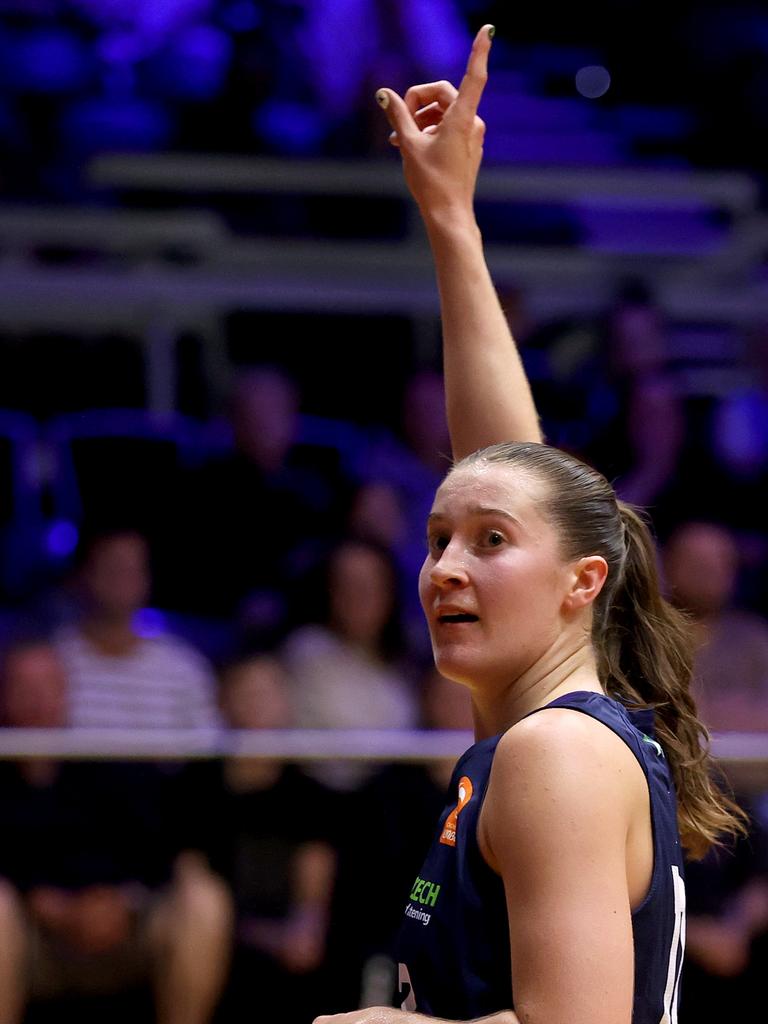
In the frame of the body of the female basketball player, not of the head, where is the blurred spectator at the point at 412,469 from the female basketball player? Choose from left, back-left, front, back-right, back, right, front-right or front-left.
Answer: right

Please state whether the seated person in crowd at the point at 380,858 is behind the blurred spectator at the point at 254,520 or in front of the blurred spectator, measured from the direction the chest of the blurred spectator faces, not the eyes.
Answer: in front

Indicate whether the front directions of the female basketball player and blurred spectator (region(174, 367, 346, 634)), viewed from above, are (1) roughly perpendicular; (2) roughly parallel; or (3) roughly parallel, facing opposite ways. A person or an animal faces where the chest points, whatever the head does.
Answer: roughly perpendicular

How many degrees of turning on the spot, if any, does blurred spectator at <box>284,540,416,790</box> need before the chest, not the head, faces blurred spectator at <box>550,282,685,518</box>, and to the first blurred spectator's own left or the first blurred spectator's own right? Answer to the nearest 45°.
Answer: approximately 135° to the first blurred spectator's own left

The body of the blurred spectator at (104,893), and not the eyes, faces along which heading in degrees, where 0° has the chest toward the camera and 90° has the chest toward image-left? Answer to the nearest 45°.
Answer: approximately 0°

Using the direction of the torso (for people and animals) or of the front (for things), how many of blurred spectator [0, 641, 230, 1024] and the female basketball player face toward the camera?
1

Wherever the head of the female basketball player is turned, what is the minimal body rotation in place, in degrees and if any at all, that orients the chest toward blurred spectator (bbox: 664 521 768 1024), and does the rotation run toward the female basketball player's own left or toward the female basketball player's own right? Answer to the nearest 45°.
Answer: approximately 90° to the female basketball player's own right

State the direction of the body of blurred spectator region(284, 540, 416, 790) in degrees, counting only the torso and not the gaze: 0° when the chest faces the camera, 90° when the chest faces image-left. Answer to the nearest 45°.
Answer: approximately 0°

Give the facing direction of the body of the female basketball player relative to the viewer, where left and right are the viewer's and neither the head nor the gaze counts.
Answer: facing to the left of the viewer

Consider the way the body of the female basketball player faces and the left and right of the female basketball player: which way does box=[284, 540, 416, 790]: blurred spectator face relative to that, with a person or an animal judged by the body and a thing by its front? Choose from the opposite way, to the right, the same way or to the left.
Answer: to the left
